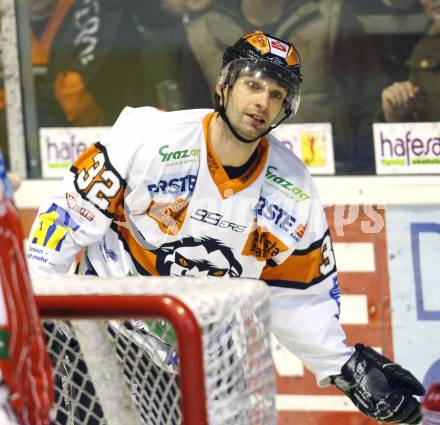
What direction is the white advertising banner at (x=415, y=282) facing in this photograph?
toward the camera

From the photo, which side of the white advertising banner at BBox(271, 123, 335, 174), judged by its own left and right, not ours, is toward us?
front

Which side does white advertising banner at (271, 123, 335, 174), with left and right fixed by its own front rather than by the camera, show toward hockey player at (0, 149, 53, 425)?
front

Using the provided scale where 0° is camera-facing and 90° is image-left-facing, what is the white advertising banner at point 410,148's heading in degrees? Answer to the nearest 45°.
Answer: approximately 0°

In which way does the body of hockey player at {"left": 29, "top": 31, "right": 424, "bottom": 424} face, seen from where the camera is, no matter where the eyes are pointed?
toward the camera

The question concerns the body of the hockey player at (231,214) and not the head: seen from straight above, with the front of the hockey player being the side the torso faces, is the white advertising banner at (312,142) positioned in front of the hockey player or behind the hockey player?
behind

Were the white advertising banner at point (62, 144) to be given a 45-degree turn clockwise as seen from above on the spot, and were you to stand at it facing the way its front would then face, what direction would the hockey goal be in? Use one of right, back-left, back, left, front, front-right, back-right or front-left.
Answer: front-left

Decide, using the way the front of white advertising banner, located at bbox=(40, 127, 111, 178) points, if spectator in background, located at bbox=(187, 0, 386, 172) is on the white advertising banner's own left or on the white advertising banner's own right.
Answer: on the white advertising banner's own left

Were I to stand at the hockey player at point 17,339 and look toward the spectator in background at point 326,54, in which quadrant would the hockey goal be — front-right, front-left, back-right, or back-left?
front-right
